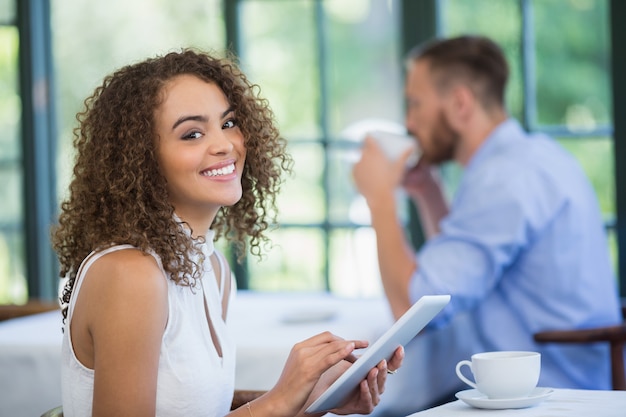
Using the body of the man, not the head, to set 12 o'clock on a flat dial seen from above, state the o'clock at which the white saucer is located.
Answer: The white saucer is roughly at 9 o'clock from the man.

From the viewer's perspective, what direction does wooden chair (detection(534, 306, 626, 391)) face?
to the viewer's left

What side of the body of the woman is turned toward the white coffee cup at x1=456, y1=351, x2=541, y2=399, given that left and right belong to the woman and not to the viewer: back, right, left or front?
front

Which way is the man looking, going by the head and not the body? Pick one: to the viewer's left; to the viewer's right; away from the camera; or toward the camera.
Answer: to the viewer's left

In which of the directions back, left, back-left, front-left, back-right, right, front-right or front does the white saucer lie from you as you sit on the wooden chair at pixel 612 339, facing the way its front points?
left

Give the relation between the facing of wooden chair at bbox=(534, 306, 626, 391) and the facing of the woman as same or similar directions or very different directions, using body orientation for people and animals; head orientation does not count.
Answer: very different directions

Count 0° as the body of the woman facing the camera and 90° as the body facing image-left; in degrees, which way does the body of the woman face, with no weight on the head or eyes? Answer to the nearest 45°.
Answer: approximately 315°

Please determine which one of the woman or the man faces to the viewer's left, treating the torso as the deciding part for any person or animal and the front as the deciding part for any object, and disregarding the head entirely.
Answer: the man

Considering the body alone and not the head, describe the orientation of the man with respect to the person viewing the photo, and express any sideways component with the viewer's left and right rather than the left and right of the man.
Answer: facing to the left of the viewer

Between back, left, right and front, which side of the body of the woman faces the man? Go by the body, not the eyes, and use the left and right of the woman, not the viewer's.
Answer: left

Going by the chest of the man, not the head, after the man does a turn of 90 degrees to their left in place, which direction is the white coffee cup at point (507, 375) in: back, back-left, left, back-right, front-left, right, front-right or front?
front

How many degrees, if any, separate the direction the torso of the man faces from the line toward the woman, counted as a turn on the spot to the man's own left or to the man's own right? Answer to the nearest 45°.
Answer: approximately 45° to the man's own left

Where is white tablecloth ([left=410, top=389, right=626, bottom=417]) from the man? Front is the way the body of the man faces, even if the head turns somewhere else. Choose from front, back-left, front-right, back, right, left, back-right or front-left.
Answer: left

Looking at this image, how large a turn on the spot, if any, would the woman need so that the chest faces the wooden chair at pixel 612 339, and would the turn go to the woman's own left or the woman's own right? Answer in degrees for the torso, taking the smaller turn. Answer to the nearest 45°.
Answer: approximately 90° to the woman's own left

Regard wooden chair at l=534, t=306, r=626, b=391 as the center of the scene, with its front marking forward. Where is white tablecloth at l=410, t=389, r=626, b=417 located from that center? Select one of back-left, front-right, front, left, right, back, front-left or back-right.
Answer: left
